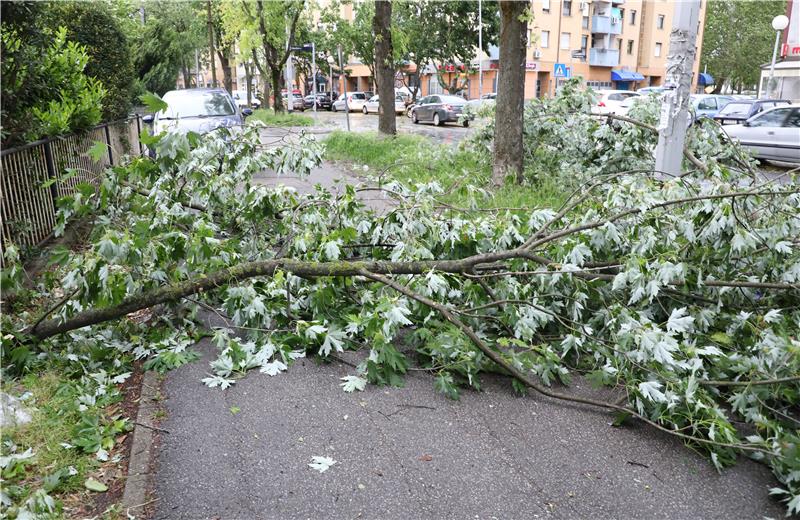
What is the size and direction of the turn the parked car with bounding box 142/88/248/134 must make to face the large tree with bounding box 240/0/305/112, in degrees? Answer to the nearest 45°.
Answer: approximately 180°

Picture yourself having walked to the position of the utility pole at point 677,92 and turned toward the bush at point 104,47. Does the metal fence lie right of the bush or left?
left

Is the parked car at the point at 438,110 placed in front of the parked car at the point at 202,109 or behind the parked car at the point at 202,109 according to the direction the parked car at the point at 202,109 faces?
behind

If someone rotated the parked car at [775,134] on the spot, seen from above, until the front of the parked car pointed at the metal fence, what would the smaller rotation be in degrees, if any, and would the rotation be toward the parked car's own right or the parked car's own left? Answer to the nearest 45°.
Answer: approximately 45° to the parked car's own left

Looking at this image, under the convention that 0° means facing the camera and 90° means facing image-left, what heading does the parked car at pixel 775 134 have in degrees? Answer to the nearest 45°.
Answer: approximately 90°

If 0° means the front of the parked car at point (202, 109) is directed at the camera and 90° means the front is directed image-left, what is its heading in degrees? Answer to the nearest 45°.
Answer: approximately 0°

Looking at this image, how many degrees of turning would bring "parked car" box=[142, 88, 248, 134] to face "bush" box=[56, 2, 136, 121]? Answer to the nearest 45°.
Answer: approximately 45° to its right

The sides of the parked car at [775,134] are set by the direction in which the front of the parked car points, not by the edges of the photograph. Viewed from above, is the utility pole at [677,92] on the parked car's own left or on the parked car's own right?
on the parked car's own left

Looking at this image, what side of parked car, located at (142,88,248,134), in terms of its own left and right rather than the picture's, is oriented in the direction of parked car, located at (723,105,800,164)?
left

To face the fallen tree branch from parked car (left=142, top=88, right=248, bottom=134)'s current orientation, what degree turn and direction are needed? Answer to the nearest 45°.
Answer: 0° — it already faces it

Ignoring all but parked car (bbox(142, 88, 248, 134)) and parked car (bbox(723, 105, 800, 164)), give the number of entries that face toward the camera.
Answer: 1
